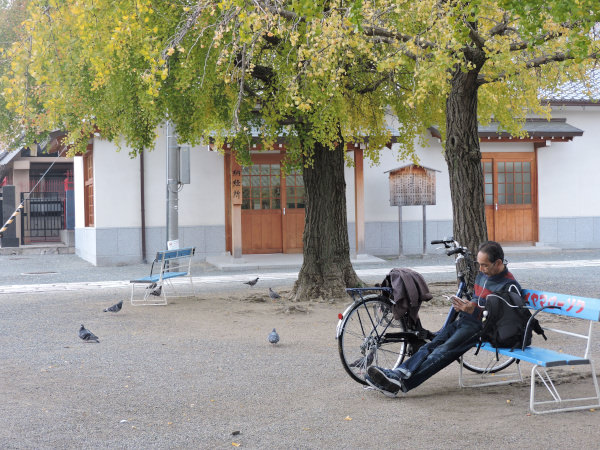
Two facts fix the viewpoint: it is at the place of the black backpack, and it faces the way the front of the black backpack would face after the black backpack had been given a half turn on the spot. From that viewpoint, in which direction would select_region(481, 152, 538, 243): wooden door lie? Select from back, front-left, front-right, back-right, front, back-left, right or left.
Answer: front-left

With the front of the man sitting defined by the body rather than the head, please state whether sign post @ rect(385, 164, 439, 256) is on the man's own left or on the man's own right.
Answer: on the man's own right

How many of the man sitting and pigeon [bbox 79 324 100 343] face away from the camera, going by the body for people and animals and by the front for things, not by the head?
0

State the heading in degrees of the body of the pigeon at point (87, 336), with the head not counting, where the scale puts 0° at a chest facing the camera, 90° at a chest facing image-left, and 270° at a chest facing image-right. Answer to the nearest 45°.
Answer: approximately 90°

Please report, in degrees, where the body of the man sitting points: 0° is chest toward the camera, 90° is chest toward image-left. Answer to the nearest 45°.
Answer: approximately 45°

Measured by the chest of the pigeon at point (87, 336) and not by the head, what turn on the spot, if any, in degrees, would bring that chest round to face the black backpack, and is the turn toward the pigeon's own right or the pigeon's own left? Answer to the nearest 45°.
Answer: approximately 135° to the pigeon's own left

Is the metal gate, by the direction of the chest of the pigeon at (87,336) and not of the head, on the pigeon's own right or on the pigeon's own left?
on the pigeon's own right

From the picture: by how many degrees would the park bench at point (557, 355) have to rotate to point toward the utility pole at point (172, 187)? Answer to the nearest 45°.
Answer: approximately 90° to its right

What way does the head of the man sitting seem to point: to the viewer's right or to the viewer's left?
to the viewer's left

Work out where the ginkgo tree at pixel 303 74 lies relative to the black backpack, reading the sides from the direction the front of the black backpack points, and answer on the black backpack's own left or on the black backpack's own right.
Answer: on the black backpack's own right

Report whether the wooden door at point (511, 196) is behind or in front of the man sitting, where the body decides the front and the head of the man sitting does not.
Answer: behind

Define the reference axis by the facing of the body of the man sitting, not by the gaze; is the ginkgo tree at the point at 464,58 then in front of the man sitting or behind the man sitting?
behind
